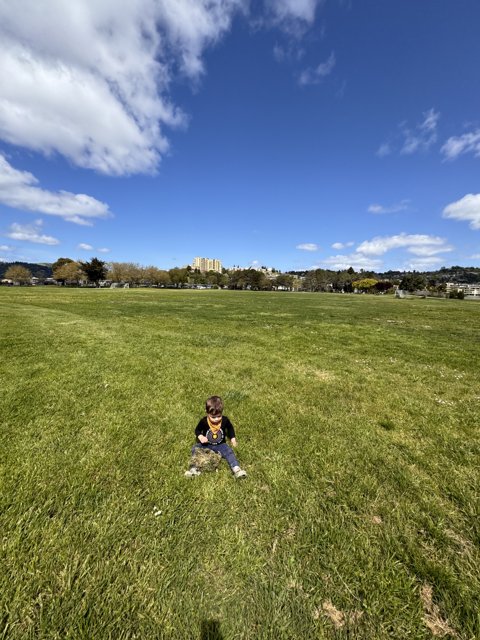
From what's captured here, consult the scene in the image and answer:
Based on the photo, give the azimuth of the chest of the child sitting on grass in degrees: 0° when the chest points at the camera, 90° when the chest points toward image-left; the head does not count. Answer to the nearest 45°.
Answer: approximately 0°
